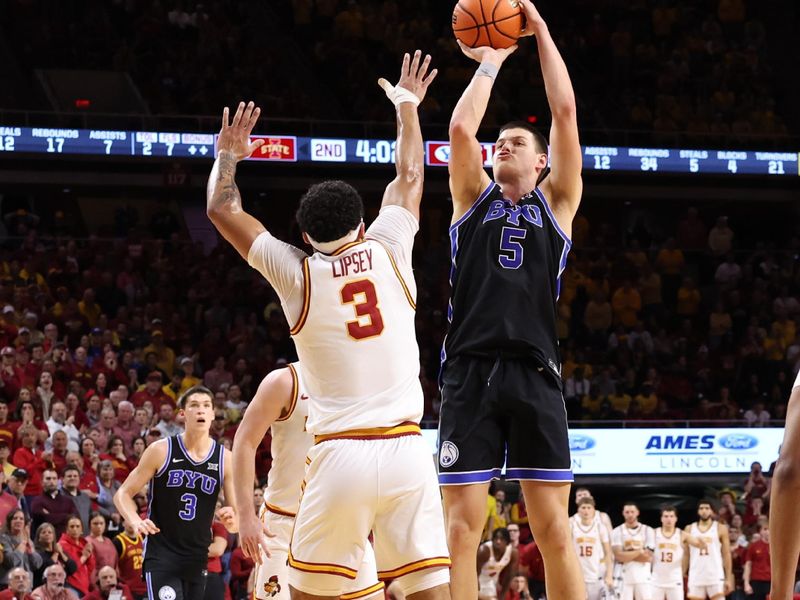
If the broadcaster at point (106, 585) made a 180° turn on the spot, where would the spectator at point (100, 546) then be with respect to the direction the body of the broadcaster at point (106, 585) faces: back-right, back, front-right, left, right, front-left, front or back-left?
front

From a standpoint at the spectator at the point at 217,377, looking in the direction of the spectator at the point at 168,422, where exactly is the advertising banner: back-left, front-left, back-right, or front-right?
back-left

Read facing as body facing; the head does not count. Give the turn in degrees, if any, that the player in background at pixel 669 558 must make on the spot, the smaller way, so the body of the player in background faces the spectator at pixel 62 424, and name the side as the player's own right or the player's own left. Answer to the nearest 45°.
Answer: approximately 45° to the player's own right

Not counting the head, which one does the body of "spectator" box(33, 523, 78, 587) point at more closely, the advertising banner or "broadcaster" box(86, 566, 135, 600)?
the broadcaster

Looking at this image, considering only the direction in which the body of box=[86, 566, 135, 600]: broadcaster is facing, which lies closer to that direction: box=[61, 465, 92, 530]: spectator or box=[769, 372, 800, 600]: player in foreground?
the player in foreground

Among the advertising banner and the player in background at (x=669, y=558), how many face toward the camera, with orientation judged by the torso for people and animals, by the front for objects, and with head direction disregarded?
2

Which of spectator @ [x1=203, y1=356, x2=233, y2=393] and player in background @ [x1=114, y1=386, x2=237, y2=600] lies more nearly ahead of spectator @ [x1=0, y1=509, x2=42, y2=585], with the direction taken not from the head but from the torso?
the player in background

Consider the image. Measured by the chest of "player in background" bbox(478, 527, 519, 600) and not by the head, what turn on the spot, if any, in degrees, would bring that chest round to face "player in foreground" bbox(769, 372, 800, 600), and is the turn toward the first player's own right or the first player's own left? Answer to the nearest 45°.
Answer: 0° — they already face them

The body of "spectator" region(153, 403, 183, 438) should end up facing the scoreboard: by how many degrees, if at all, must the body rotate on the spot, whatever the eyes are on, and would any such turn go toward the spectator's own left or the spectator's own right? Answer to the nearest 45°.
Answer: approximately 135° to the spectator's own left

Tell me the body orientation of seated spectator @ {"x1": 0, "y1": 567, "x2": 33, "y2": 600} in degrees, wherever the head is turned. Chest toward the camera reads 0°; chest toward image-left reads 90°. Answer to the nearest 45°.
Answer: approximately 315°

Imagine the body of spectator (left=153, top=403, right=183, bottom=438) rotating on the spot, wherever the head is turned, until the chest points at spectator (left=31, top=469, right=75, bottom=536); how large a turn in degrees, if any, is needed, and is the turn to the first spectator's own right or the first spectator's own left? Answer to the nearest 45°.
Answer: approximately 45° to the first spectator's own right

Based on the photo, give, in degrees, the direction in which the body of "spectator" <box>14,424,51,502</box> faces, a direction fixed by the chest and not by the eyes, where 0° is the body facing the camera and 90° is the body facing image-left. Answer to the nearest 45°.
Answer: approximately 315°

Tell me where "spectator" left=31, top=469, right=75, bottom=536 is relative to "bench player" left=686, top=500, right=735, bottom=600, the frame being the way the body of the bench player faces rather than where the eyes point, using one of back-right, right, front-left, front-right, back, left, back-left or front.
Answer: front-right
